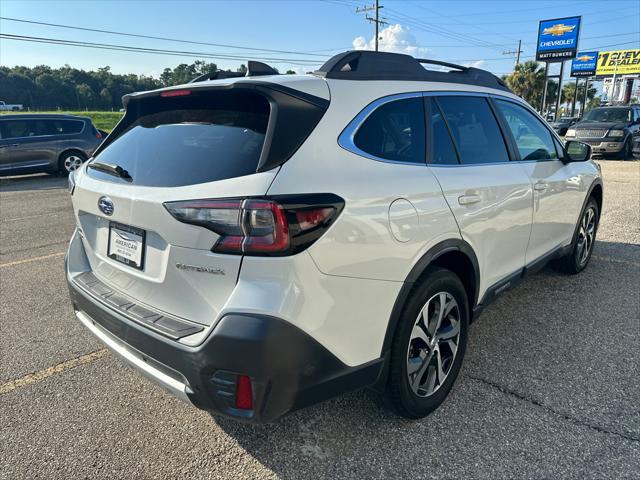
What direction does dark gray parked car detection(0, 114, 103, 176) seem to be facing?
to the viewer's left

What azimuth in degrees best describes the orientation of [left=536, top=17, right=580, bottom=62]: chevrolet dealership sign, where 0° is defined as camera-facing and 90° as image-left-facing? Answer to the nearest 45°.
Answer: approximately 0°

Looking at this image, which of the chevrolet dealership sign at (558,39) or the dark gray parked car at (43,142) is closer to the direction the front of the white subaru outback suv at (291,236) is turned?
the chevrolet dealership sign

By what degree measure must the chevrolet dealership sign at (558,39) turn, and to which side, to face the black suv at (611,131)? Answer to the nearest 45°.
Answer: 0° — it already faces it

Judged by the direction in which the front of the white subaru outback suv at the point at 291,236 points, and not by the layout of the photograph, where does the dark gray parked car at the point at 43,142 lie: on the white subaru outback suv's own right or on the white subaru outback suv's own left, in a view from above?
on the white subaru outback suv's own left

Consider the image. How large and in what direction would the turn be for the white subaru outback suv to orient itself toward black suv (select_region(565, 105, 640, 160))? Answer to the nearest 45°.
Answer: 0° — it already faces it

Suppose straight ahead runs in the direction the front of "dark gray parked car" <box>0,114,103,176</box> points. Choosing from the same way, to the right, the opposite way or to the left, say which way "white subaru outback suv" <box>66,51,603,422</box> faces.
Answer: the opposite way

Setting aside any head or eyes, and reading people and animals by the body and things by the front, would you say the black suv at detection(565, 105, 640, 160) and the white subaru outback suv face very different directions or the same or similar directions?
very different directions

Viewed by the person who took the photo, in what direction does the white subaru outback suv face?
facing away from the viewer and to the right of the viewer
